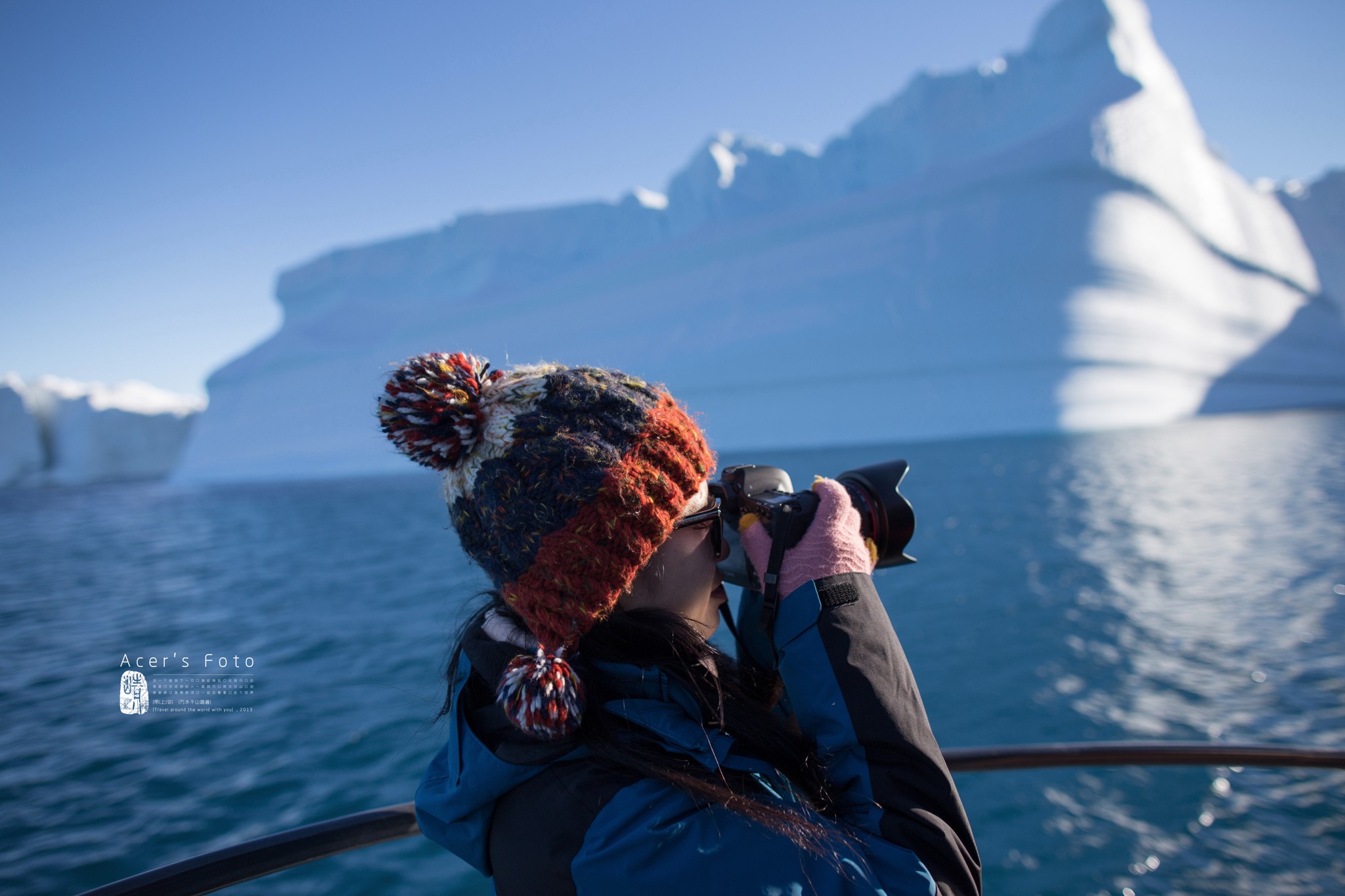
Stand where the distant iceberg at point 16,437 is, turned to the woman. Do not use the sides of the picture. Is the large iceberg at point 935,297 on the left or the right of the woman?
left

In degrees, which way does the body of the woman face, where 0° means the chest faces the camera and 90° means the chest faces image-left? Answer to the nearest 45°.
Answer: approximately 270°

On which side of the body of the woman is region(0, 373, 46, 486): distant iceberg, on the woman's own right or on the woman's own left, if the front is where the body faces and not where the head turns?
on the woman's own left

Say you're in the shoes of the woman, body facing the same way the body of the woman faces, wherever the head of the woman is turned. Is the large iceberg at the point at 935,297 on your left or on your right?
on your left
